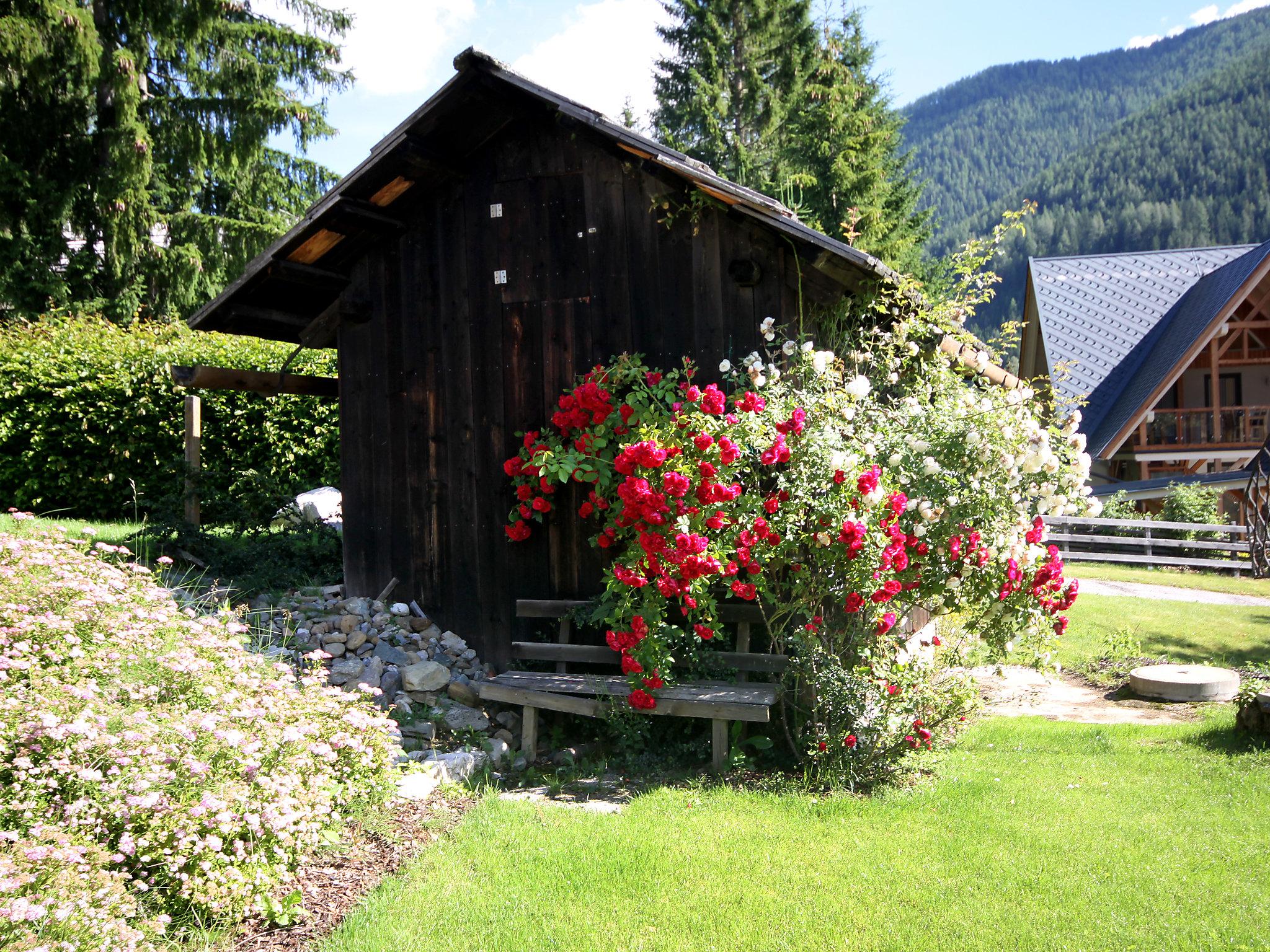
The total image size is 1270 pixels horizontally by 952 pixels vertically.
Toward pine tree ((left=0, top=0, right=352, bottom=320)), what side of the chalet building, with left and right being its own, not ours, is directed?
right

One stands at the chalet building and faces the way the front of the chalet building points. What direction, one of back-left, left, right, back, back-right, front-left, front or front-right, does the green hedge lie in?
right

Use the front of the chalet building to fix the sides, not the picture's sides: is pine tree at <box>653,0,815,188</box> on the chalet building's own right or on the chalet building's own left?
on the chalet building's own right

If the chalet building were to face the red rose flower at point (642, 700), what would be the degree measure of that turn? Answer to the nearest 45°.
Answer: approximately 45° to its right

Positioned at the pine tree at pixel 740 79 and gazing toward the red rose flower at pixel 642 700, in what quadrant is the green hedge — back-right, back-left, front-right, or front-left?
front-right

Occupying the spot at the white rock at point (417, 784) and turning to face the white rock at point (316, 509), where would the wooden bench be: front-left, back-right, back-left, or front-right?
front-right

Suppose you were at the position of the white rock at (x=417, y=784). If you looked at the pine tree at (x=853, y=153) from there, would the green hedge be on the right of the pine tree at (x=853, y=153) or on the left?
left

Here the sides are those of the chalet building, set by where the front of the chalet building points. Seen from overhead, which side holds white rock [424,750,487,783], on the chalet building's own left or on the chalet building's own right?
on the chalet building's own right

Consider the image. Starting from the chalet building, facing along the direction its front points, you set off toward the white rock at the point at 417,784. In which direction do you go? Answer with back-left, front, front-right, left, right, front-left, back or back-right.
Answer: front-right

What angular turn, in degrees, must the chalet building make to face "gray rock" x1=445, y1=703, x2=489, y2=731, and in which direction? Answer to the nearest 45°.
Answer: approximately 45° to its right

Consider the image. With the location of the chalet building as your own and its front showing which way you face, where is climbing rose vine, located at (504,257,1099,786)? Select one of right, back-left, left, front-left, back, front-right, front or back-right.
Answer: front-right

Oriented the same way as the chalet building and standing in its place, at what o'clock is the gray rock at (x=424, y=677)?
The gray rock is roughly at 2 o'clock from the chalet building.

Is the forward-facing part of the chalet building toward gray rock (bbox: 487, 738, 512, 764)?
no

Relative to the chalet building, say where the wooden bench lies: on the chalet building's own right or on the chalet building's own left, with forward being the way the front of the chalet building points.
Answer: on the chalet building's own right
